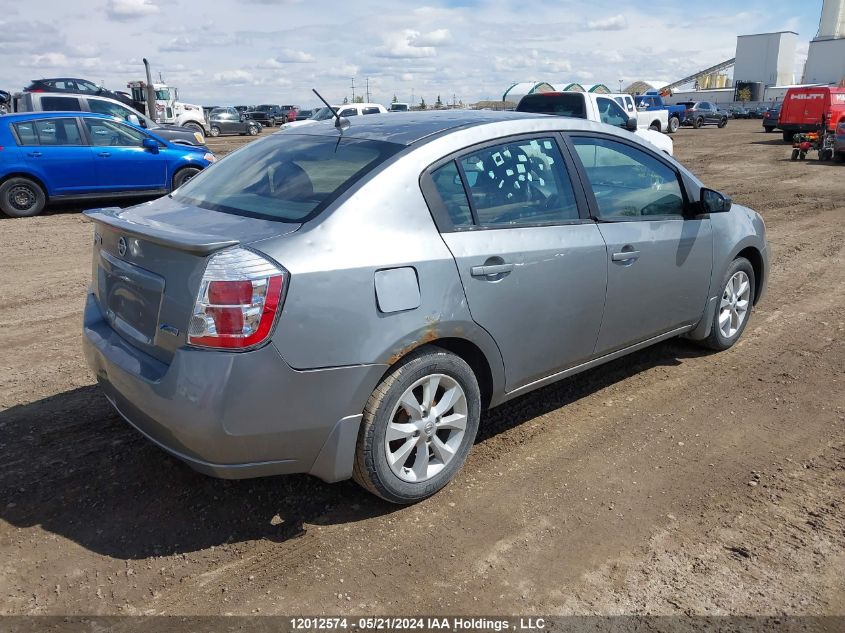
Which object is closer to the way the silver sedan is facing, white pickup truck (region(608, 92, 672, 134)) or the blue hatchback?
the white pickup truck

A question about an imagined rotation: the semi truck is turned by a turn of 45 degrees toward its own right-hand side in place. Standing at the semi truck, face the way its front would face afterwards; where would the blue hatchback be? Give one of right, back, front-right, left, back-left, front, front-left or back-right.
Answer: front-right

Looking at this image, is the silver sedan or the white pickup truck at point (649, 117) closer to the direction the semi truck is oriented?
the white pickup truck

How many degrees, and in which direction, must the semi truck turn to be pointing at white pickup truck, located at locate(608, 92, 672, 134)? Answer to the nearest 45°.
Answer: approximately 45° to its right

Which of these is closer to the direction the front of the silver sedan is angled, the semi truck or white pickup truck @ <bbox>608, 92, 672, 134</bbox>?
the white pickup truck

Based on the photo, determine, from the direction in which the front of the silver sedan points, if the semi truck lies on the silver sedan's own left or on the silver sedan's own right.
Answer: on the silver sedan's own left

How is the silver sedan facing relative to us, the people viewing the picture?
facing away from the viewer and to the right of the viewer

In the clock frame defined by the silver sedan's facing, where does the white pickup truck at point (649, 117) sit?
The white pickup truck is roughly at 11 o'clock from the silver sedan.

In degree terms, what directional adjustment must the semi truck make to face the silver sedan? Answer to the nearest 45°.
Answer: approximately 90° to its right

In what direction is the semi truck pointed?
to the viewer's right

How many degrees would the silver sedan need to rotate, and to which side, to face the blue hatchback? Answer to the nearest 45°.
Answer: approximately 90° to its left
